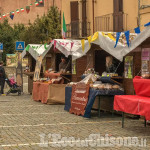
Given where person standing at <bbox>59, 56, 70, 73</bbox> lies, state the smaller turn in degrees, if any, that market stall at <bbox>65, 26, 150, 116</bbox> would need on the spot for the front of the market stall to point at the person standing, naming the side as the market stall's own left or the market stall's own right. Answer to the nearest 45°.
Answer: approximately 90° to the market stall's own right

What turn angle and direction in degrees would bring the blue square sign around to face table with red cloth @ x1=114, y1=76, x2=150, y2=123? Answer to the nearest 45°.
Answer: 0° — it already faces it

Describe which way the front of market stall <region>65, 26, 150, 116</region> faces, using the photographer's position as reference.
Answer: facing the viewer and to the left of the viewer

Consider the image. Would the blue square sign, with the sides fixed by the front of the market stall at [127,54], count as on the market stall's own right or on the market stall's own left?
on the market stall's own right

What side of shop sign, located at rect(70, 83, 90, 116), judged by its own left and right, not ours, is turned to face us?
front

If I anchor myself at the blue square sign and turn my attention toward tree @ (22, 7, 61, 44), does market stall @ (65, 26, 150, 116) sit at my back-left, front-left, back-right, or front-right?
back-right

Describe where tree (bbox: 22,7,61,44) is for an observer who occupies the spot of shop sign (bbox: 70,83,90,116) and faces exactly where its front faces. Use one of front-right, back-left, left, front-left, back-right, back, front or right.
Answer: back

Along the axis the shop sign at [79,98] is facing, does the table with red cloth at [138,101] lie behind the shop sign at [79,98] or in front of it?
in front

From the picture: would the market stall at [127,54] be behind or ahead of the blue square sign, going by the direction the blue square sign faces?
ahead

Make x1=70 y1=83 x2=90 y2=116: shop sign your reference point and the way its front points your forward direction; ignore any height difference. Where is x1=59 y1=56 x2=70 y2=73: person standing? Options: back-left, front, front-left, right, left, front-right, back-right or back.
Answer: back

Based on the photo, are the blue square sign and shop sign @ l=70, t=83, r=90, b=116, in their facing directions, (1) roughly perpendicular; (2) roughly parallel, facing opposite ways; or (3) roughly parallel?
roughly parallel

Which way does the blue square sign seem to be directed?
toward the camera

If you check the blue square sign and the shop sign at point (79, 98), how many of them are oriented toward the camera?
2
